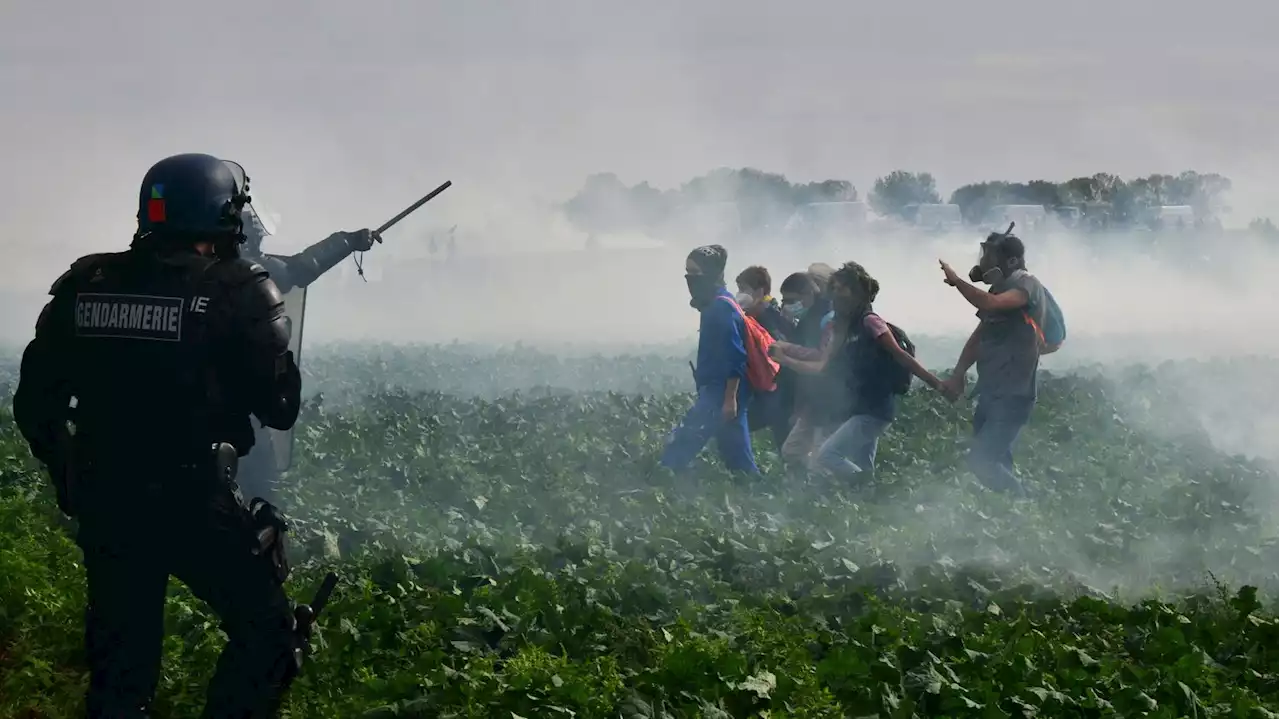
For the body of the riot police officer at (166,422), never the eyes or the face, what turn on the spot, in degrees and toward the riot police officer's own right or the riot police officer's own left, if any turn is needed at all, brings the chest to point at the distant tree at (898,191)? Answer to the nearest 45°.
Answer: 0° — they already face it

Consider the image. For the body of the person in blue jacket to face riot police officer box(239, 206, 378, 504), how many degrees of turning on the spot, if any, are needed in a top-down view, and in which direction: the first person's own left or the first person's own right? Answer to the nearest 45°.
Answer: approximately 45° to the first person's own left

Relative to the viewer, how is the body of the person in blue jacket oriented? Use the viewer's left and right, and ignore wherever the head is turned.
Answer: facing to the left of the viewer

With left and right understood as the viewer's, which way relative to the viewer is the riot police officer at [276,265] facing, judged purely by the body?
facing to the right of the viewer

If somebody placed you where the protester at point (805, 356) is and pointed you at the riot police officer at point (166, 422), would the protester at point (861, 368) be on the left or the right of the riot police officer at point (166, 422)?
left

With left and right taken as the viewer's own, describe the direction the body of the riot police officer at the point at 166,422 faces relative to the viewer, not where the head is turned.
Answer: facing away from the viewer and to the right of the viewer

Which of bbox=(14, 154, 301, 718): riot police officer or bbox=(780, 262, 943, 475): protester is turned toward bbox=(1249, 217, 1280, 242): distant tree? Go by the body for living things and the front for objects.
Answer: the riot police officer

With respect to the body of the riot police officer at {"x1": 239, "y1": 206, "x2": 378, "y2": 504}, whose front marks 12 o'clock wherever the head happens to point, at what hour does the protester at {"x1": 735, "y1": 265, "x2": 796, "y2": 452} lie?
The protester is roughly at 11 o'clock from the riot police officer.

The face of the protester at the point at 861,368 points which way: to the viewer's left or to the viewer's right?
to the viewer's left

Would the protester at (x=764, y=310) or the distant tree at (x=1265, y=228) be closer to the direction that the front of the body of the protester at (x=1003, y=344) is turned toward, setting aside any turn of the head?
the protester

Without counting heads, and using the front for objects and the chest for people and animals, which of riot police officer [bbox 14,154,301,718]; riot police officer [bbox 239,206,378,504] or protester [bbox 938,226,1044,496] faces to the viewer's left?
the protester

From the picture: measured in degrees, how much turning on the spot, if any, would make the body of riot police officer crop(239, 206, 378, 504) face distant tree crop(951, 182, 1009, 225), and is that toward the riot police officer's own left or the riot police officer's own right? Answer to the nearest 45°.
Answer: approximately 45° to the riot police officer's own left

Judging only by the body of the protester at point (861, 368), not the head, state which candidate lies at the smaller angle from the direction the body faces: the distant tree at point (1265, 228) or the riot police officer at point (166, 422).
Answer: the riot police officer

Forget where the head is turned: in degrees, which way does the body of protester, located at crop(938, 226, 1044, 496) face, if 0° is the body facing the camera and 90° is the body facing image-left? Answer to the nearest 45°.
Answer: approximately 90°

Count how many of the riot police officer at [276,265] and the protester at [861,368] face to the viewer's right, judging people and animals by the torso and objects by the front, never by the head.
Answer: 1
